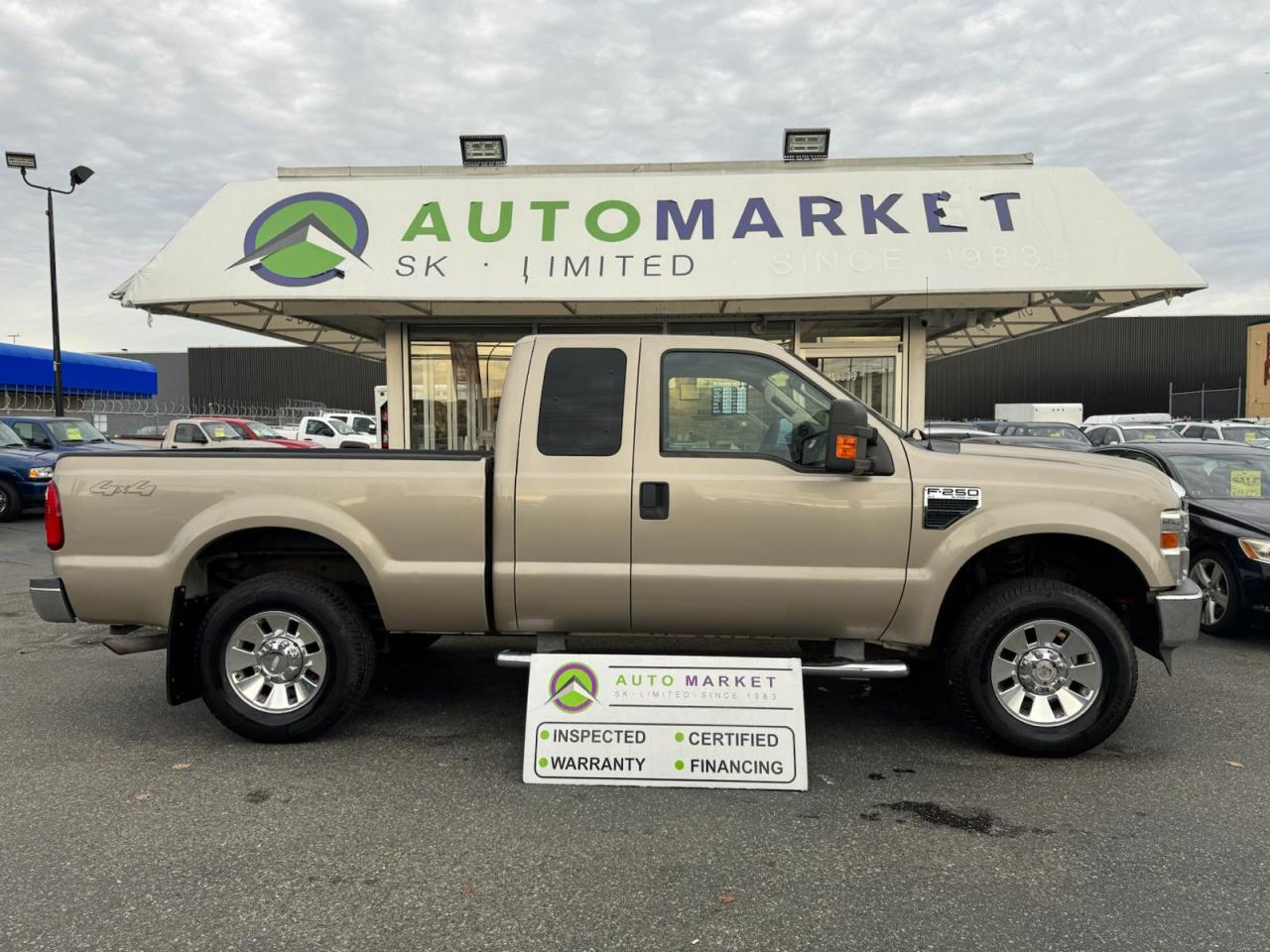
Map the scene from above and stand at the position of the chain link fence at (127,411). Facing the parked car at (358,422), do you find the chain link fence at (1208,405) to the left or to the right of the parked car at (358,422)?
left

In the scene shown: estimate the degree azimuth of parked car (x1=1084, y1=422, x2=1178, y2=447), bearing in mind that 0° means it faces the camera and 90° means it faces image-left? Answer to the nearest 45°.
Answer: approximately 315°

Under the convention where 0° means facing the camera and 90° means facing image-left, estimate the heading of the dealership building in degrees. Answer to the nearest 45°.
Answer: approximately 0°

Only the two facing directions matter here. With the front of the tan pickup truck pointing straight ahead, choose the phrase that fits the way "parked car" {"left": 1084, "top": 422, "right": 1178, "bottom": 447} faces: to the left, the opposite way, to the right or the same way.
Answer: to the right

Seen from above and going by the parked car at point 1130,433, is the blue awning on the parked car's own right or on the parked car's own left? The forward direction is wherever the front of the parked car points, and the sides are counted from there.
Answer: on the parked car's own right

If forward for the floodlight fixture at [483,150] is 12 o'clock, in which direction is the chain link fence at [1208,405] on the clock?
The chain link fence is roughly at 8 o'clock from the floodlight fixture.

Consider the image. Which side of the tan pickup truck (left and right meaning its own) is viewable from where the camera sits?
right

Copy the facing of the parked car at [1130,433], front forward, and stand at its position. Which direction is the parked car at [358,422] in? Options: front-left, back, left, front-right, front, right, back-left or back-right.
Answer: back-right
